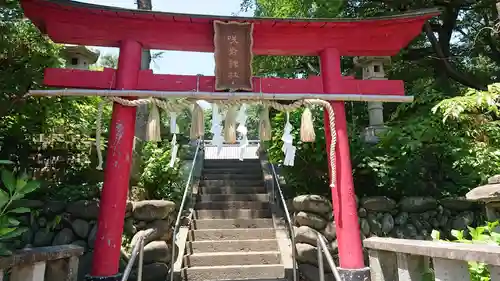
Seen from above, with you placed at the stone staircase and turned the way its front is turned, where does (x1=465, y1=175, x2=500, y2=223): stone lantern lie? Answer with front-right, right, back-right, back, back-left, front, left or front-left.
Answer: front-left

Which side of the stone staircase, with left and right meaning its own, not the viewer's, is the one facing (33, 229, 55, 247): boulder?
right

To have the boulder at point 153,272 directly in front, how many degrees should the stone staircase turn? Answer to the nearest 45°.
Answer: approximately 45° to its right

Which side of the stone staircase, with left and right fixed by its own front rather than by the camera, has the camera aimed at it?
front

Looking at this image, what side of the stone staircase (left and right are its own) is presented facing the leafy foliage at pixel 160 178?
right

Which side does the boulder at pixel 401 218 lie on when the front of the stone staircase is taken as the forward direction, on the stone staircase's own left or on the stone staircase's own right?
on the stone staircase's own left

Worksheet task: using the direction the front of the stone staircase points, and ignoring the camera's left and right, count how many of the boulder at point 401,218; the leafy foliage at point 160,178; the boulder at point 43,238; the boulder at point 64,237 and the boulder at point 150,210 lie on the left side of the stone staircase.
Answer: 1

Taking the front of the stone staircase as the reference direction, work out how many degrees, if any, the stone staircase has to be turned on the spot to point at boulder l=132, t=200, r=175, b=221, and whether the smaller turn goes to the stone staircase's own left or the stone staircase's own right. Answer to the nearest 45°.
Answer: approximately 45° to the stone staircase's own right

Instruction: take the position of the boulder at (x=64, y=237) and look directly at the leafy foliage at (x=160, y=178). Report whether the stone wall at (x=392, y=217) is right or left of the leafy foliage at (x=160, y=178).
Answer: right

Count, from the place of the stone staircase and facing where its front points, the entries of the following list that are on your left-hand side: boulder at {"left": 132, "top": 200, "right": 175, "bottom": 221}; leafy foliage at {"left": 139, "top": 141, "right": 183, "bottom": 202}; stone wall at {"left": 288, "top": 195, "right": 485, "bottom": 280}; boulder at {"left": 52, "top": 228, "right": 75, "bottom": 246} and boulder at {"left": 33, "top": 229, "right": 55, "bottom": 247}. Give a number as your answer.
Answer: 1

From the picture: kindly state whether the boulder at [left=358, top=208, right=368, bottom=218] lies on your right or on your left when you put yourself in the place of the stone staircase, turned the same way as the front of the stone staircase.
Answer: on your left

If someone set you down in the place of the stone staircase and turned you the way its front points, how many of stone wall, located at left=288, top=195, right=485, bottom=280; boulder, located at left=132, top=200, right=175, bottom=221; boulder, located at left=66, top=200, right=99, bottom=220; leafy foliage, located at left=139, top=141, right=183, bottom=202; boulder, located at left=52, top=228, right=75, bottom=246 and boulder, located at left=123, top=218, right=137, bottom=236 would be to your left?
1
